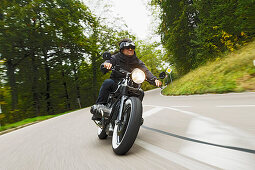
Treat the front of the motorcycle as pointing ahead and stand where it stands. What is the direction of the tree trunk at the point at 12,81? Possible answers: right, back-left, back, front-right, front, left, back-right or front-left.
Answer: back

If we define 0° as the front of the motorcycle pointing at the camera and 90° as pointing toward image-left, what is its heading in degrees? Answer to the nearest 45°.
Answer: approximately 315°

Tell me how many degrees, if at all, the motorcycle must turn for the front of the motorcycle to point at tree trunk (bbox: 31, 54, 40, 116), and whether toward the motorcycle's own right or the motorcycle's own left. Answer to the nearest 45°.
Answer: approximately 180°

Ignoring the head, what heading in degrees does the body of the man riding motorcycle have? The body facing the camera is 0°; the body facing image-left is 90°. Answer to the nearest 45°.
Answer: approximately 315°

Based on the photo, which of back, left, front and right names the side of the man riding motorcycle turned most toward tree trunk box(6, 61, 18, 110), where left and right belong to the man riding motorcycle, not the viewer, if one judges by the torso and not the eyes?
back
